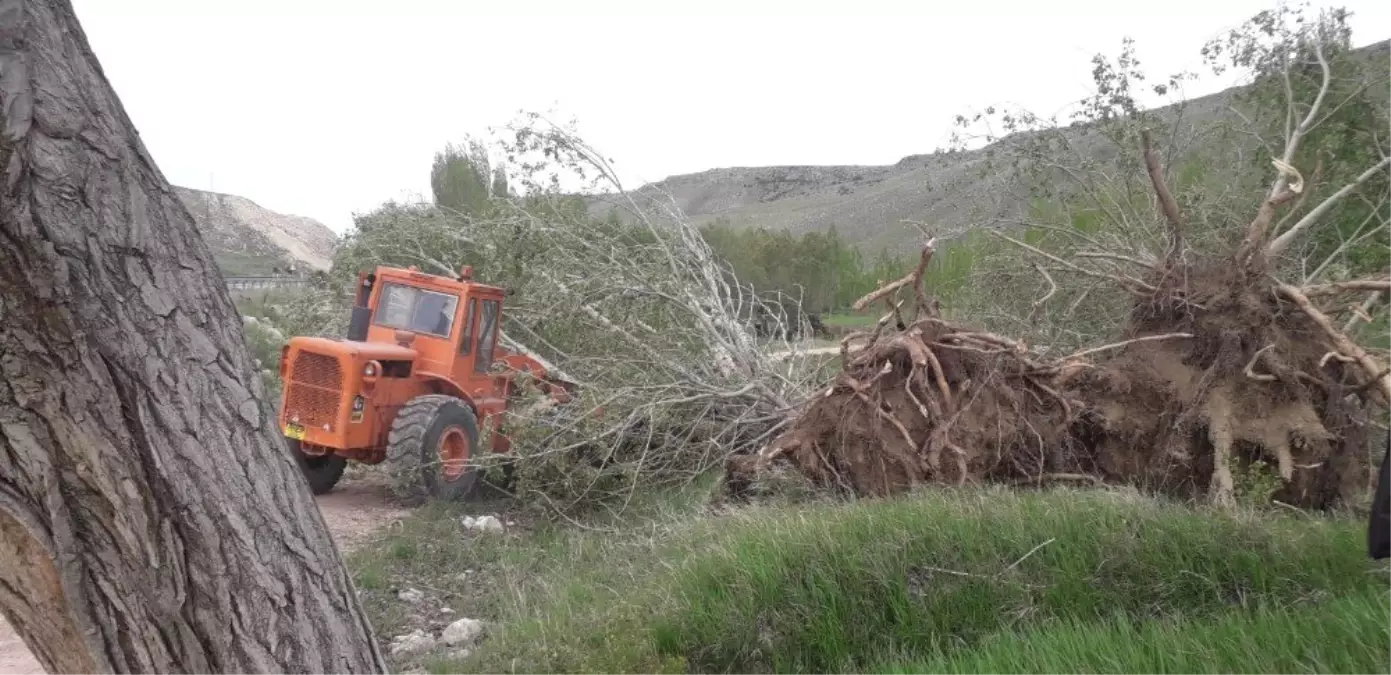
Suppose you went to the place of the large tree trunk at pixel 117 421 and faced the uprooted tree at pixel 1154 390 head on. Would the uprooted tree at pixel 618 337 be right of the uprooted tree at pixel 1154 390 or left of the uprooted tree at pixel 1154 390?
left

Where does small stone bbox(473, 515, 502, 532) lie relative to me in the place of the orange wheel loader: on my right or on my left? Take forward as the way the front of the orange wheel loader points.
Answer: on my right

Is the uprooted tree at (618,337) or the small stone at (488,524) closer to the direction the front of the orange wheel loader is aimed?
the uprooted tree

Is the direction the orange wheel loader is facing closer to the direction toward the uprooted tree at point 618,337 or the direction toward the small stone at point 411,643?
the uprooted tree

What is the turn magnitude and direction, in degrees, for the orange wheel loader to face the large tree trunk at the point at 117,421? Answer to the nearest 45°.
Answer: approximately 135° to its right

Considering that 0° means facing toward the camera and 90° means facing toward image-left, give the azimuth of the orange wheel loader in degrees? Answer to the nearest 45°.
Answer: approximately 225°

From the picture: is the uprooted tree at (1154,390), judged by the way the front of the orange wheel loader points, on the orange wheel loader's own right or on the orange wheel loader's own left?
on the orange wheel loader's own right

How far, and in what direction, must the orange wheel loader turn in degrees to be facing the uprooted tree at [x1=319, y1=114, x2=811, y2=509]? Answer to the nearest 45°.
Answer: approximately 45° to its right

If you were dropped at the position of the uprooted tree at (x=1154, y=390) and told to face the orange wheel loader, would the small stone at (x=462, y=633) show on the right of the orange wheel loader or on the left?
left

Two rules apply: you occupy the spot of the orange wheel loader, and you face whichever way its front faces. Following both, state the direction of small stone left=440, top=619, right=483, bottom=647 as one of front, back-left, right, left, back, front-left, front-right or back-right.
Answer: back-right

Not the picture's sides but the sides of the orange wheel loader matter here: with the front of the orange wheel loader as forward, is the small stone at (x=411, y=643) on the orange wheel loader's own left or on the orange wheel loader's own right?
on the orange wheel loader's own right
